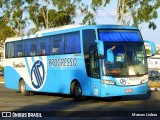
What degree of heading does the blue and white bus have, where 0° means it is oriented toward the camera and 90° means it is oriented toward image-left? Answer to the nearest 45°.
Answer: approximately 315°

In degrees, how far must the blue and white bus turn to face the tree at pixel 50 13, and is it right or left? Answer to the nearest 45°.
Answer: approximately 135° to its left
